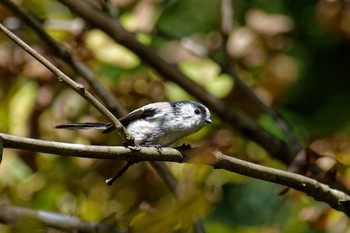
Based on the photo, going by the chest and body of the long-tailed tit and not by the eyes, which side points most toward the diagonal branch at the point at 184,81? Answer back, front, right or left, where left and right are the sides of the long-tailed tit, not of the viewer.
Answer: left

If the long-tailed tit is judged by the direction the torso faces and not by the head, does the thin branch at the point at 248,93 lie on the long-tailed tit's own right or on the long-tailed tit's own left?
on the long-tailed tit's own left

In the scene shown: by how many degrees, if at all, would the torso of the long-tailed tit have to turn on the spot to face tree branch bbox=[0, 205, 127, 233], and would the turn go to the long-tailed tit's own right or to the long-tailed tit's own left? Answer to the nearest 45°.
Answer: approximately 180°

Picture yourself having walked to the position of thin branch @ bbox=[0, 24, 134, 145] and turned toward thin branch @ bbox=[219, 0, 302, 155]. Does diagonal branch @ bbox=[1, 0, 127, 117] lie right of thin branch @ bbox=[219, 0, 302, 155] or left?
left

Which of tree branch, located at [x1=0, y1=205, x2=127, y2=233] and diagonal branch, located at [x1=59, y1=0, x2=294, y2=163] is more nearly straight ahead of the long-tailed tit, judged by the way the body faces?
the diagonal branch

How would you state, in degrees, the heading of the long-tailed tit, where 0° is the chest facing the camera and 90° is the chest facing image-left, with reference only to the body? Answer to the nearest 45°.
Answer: approximately 270°

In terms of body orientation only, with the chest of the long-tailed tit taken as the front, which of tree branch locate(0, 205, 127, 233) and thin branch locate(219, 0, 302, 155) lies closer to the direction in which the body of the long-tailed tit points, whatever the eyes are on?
the thin branch
